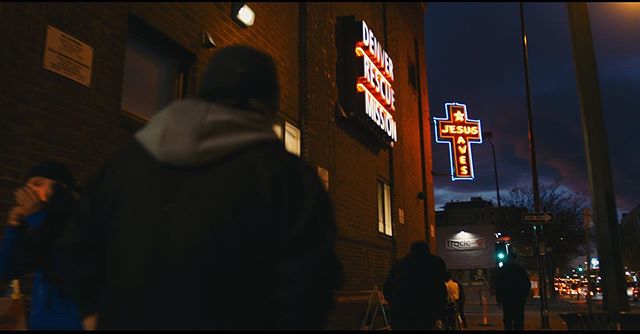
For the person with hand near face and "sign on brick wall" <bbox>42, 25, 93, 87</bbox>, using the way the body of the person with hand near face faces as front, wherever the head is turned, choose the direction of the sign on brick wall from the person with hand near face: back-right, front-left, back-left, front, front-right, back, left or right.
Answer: back-right

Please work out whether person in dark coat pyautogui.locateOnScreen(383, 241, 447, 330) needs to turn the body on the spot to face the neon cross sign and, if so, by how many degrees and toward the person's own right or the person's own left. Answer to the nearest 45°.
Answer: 0° — they already face it

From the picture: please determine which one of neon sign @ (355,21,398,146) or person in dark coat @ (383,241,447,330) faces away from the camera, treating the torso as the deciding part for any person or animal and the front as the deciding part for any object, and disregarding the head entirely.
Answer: the person in dark coat

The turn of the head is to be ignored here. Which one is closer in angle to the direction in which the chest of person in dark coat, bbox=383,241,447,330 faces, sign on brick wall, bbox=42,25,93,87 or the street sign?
the street sign

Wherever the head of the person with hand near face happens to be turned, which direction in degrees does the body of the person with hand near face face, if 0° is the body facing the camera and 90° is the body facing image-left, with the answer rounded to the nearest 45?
approximately 45°

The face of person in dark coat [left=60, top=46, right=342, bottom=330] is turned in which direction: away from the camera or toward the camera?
away from the camera

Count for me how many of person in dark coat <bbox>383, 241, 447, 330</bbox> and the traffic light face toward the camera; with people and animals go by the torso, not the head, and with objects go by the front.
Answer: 1

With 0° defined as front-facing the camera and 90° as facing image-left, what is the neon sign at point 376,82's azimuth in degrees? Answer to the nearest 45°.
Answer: approximately 315°

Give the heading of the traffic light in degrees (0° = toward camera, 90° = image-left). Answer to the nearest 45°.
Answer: approximately 0°

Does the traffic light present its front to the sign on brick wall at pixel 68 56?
yes

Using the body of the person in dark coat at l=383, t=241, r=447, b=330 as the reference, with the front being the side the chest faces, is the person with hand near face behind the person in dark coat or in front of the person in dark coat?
behind
